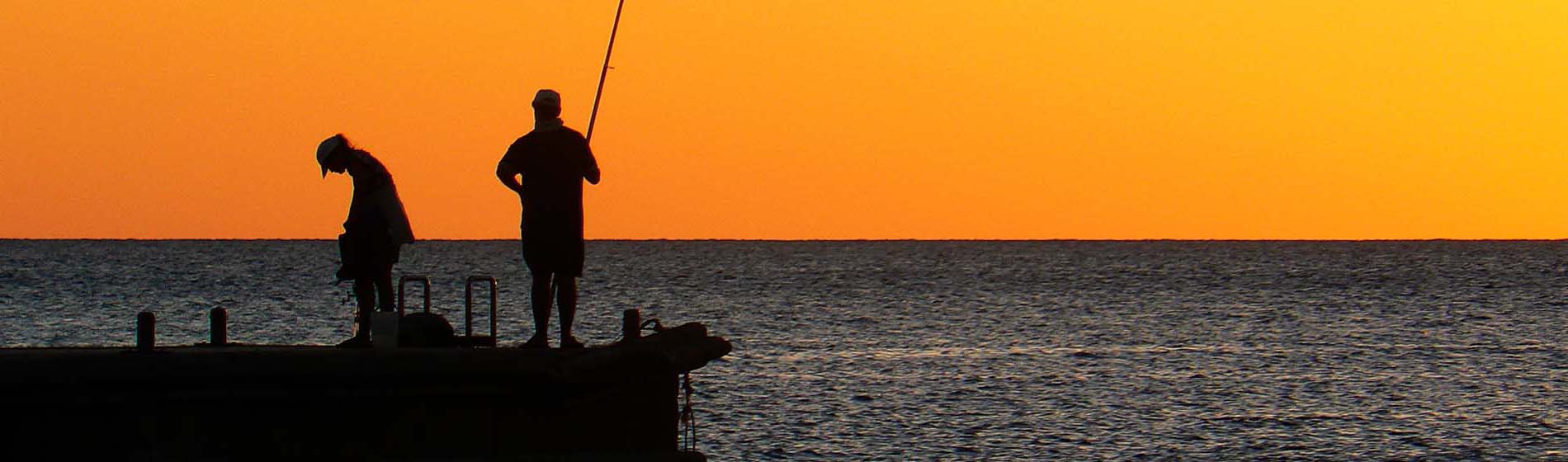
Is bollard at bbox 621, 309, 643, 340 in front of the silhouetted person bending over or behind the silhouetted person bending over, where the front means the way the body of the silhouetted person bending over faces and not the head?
behind

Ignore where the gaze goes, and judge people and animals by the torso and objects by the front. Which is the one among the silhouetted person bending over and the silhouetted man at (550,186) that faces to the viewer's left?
the silhouetted person bending over

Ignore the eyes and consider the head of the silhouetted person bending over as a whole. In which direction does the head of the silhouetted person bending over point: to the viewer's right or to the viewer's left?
to the viewer's left

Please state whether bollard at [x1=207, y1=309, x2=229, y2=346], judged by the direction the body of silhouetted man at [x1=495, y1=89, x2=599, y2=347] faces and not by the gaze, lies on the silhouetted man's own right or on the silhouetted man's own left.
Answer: on the silhouetted man's own left

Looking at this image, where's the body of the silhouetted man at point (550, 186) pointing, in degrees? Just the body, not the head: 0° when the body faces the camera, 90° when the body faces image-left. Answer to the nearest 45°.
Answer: approximately 180°

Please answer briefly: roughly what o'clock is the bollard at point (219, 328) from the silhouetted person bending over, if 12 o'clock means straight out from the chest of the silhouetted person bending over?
The bollard is roughly at 1 o'clock from the silhouetted person bending over.

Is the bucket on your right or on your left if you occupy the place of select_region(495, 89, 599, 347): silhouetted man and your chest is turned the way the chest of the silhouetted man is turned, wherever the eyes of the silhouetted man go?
on your left

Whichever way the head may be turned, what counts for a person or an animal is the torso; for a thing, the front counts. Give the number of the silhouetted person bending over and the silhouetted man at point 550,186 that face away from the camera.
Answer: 1

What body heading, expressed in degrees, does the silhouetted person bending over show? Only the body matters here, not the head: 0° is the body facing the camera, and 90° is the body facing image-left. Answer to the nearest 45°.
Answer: approximately 90°

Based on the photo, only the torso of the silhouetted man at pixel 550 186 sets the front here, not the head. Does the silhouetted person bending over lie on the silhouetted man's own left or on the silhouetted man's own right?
on the silhouetted man's own left

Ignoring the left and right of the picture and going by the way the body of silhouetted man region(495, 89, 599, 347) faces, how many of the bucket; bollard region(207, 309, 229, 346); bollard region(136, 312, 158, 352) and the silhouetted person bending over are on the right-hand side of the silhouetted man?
0

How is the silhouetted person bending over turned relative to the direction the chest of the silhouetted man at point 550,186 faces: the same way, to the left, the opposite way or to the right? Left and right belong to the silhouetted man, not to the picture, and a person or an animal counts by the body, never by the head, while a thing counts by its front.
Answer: to the left

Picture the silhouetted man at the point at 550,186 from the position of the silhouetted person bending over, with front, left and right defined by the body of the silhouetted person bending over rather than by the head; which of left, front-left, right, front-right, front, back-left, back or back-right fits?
back-left
